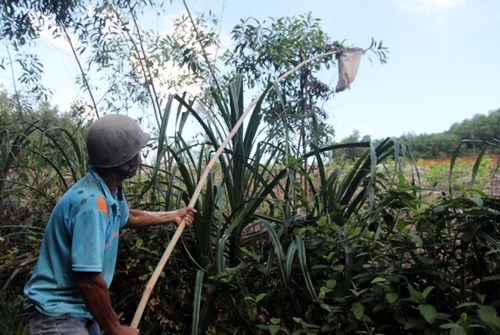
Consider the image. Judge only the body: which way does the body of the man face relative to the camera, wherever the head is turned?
to the viewer's right

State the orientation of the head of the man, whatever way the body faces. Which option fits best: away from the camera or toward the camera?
away from the camera
